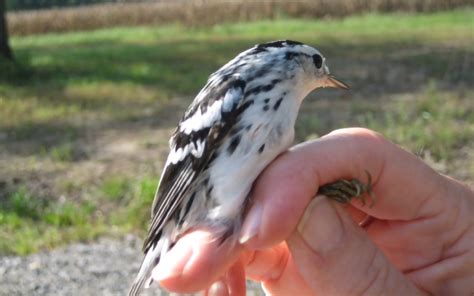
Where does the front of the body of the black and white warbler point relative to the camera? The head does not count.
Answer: to the viewer's right
